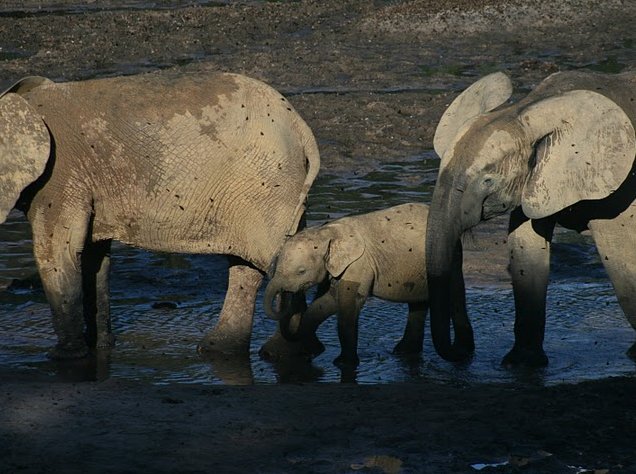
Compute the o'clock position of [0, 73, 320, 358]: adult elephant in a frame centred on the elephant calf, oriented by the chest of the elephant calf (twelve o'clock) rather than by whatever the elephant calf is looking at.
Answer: The adult elephant is roughly at 12 o'clock from the elephant calf.

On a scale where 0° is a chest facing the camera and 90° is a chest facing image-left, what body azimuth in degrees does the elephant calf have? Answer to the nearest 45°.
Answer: approximately 90°

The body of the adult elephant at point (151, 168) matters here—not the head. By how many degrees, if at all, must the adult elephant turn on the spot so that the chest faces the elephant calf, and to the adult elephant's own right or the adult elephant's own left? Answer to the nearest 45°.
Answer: approximately 180°

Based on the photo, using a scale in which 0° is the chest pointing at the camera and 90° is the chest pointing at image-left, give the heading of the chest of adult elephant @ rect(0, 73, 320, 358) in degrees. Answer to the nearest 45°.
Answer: approximately 90°

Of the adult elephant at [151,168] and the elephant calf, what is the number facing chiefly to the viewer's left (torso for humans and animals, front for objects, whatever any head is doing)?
2

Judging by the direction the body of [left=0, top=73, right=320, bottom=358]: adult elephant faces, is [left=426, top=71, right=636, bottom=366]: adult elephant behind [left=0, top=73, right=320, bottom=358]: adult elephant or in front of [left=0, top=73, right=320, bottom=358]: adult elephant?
behind
